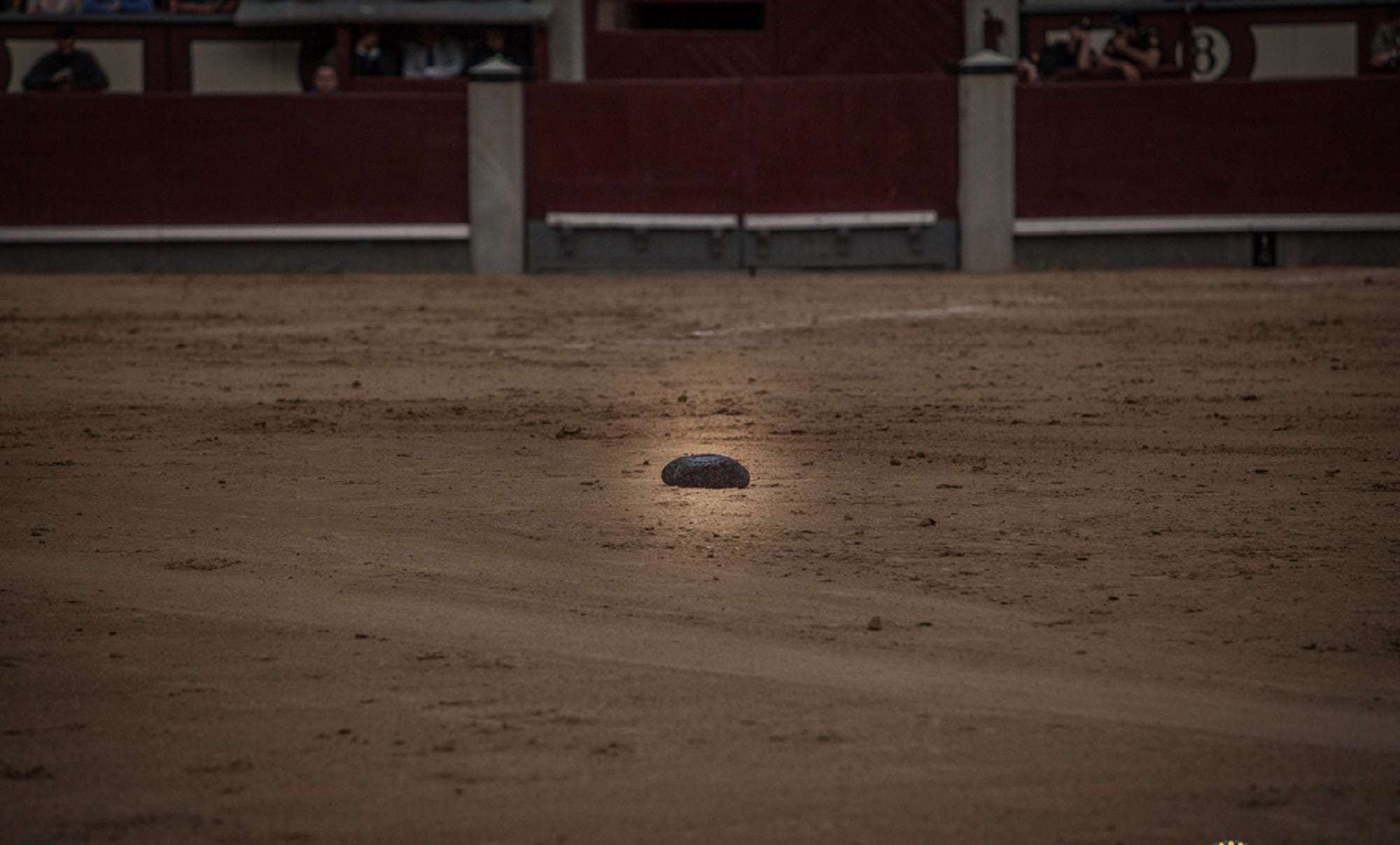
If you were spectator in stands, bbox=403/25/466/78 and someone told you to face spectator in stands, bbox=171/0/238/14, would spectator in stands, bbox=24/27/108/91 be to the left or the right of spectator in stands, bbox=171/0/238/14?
left

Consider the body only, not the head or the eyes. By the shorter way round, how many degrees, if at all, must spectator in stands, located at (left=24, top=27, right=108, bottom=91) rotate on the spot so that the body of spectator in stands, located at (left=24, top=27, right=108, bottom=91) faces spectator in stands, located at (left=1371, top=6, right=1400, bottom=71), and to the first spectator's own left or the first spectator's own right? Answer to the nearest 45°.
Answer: approximately 90° to the first spectator's own left

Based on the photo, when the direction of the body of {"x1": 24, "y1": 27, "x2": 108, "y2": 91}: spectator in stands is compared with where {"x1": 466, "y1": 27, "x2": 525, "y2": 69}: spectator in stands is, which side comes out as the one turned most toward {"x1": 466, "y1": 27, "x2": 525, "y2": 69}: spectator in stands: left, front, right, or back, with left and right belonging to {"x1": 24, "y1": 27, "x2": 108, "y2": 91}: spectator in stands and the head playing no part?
left

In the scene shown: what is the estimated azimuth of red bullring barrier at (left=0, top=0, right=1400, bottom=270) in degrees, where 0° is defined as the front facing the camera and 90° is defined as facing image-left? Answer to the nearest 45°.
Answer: approximately 0°

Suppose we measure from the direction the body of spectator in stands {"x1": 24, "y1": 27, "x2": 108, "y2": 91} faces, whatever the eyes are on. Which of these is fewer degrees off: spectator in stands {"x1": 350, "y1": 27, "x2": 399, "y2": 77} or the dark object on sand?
the dark object on sand

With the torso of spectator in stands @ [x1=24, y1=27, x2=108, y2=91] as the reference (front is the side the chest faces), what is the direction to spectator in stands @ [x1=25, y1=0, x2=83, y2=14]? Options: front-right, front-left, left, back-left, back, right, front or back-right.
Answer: back

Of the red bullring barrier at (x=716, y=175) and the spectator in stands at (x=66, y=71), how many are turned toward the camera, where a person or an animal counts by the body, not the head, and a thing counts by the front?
2

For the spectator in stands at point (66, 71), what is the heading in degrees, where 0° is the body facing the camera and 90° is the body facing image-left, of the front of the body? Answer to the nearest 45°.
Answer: approximately 0°
